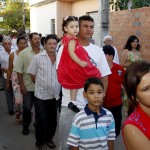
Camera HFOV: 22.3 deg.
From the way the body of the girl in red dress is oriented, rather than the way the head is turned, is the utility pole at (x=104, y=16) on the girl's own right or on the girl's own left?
on the girl's own left

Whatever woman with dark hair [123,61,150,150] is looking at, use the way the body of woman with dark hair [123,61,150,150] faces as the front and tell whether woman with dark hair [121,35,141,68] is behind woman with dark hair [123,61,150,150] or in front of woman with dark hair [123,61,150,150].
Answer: behind

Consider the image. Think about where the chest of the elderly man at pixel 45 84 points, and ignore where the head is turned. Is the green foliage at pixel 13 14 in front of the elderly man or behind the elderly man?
behind

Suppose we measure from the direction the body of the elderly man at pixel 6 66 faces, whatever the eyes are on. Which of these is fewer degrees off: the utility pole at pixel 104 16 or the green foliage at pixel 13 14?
the utility pole

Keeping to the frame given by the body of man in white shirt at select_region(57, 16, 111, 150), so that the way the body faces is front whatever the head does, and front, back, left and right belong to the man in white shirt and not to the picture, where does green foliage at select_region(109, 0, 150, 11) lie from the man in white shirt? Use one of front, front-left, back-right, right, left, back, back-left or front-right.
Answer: back

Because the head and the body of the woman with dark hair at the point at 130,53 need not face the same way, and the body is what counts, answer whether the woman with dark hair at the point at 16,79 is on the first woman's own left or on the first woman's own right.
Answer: on the first woman's own right

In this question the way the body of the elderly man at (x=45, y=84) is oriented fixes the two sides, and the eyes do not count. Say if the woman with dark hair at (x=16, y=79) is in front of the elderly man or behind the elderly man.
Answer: behind

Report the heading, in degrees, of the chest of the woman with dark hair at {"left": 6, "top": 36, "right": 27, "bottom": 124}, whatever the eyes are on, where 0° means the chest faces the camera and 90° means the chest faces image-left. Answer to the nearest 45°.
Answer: approximately 315°
